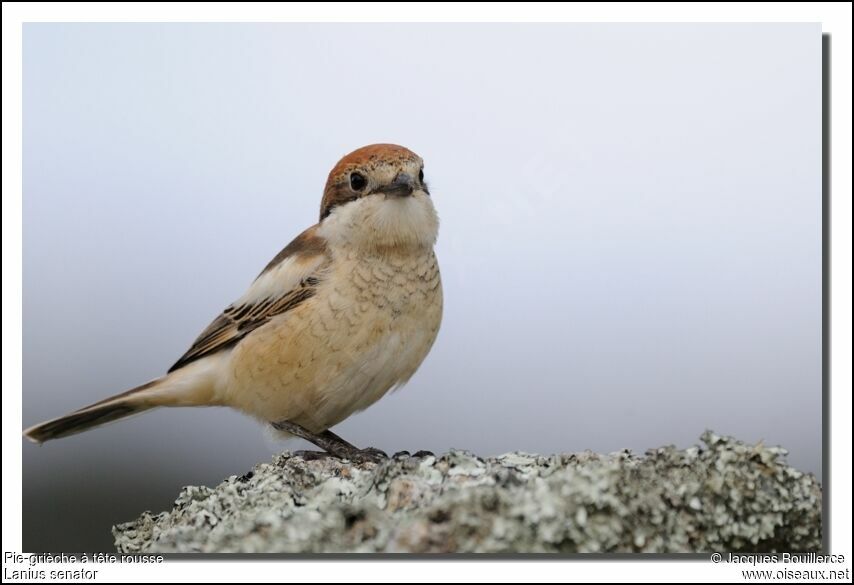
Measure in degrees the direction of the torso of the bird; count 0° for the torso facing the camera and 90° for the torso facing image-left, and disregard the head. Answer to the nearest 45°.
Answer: approximately 315°
